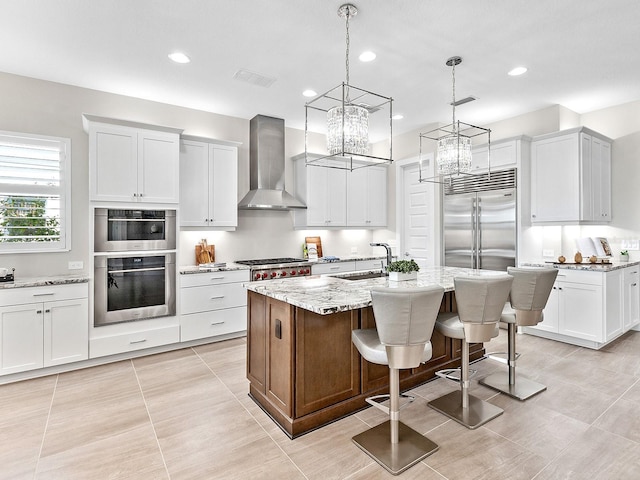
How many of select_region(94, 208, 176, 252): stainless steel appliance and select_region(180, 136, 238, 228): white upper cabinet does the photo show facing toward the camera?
2

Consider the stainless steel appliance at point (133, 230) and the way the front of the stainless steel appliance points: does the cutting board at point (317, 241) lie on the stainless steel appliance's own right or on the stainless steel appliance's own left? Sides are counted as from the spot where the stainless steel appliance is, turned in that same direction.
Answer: on the stainless steel appliance's own left

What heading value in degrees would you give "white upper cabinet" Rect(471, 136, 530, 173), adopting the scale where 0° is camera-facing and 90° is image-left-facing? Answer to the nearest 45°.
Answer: approximately 45°

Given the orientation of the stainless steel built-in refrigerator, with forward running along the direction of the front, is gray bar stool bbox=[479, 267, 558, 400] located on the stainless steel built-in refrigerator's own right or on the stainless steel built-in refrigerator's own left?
on the stainless steel built-in refrigerator's own left

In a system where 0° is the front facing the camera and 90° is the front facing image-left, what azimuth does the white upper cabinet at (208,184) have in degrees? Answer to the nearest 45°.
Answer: approximately 0°

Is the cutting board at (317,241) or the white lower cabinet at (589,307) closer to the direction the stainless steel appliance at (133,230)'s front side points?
the white lower cabinet
